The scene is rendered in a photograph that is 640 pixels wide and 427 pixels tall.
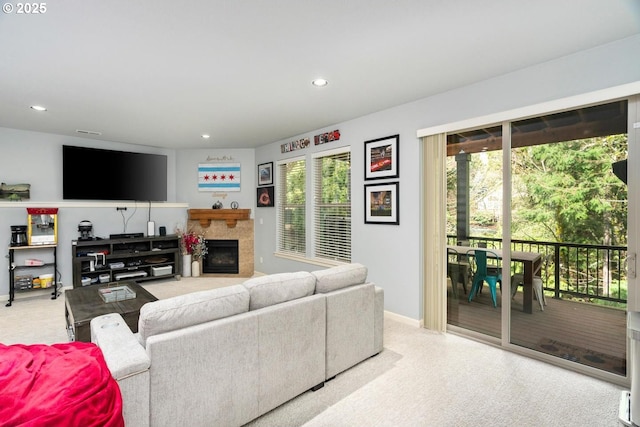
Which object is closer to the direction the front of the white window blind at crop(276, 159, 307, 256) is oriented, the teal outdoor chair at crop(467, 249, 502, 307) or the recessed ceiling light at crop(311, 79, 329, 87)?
the recessed ceiling light

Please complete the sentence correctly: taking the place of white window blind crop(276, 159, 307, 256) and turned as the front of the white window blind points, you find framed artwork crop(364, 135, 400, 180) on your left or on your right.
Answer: on your left

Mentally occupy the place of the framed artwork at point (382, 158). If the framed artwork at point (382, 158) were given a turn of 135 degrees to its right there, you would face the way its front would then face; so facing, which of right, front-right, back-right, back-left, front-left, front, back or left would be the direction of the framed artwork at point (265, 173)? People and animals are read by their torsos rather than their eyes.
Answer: front-left

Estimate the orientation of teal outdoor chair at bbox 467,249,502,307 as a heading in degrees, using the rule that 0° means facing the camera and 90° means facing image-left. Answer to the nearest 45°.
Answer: approximately 225°

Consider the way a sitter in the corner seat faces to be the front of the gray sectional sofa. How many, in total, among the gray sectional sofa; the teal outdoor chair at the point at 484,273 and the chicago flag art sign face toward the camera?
1

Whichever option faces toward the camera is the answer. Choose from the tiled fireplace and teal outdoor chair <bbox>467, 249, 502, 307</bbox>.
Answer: the tiled fireplace

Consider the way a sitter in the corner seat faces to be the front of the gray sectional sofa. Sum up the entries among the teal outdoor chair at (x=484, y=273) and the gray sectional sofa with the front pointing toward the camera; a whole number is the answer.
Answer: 0

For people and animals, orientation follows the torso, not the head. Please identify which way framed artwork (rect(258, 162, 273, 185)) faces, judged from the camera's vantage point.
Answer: facing the viewer and to the left of the viewer

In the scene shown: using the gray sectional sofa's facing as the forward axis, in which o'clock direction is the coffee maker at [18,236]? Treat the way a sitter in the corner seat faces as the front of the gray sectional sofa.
The coffee maker is roughly at 12 o'clock from the gray sectional sofa.

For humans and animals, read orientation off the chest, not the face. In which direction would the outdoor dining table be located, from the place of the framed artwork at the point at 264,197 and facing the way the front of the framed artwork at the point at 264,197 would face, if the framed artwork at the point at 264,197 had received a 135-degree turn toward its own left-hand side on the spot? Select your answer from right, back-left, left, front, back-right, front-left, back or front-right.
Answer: front-right

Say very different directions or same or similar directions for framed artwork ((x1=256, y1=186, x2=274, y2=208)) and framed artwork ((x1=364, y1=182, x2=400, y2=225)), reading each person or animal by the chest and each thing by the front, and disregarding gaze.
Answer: same or similar directions

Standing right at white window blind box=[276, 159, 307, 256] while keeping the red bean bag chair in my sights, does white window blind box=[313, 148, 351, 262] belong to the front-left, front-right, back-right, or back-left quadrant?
front-left

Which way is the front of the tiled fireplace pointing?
toward the camera

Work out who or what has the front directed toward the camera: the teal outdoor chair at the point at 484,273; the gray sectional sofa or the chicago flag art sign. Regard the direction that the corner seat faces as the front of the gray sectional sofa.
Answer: the chicago flag art sign

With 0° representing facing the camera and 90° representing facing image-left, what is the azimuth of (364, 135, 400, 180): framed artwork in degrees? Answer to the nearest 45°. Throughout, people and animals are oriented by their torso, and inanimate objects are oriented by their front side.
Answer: approximately 45°

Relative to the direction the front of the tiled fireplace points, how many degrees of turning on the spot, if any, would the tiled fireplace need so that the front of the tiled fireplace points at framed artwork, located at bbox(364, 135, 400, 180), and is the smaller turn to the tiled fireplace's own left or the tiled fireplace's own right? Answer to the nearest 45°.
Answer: approximately 45° to the tiled fireplace's own left

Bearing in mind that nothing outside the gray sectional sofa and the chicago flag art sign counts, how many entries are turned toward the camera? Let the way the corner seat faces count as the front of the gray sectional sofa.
1

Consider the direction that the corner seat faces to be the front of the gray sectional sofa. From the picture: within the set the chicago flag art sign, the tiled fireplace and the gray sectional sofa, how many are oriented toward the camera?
2
